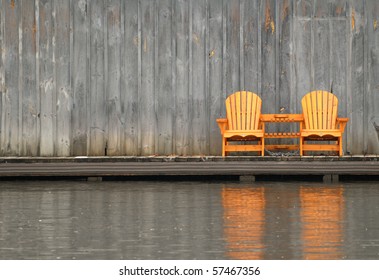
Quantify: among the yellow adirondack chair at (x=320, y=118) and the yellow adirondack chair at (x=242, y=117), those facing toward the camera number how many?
2

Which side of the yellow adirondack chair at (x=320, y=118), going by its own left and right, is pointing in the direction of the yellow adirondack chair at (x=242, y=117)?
right

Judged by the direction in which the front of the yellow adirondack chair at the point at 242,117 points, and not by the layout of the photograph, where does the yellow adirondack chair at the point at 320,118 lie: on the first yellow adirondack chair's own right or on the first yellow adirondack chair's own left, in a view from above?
on the first yellow adirondack chair's own left

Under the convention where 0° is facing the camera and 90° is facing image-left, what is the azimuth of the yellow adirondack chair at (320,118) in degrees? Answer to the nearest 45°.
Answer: approximately 0°
